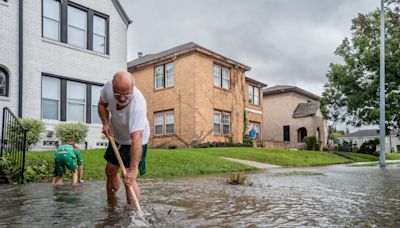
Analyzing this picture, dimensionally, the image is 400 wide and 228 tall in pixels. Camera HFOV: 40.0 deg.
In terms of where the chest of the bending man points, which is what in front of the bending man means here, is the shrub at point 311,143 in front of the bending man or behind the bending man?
behind

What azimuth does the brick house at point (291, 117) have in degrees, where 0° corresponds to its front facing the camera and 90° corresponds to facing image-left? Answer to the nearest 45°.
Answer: approximately 315°

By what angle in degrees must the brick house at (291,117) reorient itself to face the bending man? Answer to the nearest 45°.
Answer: approximately 45° to its right

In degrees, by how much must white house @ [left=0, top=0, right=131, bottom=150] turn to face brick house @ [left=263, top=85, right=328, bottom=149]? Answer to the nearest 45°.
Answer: approximately 90° to its left

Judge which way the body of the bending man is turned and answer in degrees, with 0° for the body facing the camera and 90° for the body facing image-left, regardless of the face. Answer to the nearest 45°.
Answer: approximately 0°

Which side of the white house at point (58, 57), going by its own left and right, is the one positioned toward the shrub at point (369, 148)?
left

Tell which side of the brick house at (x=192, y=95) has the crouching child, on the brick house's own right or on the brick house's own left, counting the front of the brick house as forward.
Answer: on the brick house's own right
